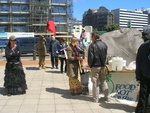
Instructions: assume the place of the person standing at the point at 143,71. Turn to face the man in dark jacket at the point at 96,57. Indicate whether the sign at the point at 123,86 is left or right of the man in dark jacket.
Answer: right

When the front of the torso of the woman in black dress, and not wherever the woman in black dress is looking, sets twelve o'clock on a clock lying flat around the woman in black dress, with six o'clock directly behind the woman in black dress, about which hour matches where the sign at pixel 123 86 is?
The sign is roughly at 11 o'clock from the woman in black dress.

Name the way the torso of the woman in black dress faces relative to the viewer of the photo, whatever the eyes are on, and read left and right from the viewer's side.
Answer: facing the viewer and to the right of the viewer

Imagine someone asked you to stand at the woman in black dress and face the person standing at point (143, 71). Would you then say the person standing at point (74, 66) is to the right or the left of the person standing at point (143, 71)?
left

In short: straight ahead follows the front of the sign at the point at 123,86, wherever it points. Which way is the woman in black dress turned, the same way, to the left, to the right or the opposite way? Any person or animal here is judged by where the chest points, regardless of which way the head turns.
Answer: to the left

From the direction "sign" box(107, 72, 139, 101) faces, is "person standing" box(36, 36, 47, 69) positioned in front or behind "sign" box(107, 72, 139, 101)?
behind

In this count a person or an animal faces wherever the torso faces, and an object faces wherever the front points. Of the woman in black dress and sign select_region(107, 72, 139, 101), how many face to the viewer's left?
0

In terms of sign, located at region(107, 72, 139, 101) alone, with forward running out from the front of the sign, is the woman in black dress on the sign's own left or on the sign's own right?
on the sign's own right

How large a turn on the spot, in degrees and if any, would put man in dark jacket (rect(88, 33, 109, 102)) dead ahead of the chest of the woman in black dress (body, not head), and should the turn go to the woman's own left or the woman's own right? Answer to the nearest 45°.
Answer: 0° — they already face them

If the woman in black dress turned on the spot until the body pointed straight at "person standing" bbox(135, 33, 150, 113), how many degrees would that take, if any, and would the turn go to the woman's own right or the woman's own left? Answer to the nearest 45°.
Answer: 0° — they already face them

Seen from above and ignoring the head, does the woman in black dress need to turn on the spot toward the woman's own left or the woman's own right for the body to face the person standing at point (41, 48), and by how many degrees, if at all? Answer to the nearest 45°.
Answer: approximately 135° to the woman's own left
